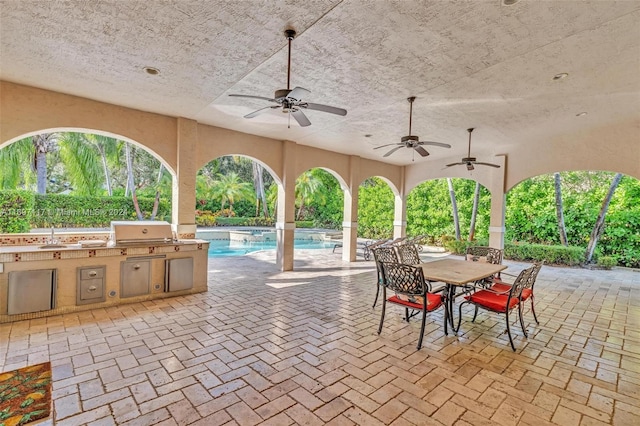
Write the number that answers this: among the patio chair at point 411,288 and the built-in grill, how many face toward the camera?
1

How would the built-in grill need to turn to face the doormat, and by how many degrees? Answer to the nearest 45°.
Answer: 0° — it already faces it

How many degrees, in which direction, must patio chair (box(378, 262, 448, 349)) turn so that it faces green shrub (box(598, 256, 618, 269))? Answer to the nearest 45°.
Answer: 0° — it already faces it

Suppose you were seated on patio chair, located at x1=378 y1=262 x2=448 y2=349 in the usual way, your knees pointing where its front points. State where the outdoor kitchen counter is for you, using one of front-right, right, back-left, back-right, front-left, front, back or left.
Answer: back-left

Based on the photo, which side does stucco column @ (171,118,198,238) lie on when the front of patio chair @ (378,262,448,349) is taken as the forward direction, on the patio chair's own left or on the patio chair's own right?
on the patio chair's own left

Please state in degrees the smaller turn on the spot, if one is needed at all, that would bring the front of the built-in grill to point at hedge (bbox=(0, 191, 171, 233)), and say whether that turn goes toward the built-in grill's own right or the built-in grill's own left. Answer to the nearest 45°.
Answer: approximately 180°

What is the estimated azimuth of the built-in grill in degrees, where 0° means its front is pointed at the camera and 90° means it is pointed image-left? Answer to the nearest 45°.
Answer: approximately 0°

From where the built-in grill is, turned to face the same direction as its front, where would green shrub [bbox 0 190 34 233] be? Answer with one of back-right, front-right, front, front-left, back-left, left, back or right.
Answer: back-right

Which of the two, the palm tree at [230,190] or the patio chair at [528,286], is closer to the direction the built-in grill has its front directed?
the patio chair

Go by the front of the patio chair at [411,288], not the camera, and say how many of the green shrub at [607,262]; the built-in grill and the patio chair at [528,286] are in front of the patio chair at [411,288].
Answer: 2

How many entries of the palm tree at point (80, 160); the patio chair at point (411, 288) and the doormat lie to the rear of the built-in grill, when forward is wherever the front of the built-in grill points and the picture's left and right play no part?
1

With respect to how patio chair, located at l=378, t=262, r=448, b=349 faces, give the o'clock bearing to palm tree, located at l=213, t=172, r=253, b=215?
The palm tree is roughly at 9 o'clock from the patio chair.

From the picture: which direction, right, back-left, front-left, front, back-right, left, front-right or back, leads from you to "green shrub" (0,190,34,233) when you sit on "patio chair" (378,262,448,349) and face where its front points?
back-left

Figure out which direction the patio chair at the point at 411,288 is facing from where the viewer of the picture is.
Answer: facing away from the viewer and to the right of the viewer

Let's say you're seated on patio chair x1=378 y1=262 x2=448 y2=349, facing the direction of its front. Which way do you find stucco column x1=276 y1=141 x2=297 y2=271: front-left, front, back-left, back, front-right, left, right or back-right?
left

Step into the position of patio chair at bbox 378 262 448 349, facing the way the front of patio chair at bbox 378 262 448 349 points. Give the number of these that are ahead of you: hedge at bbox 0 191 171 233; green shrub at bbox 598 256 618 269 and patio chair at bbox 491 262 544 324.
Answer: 2
